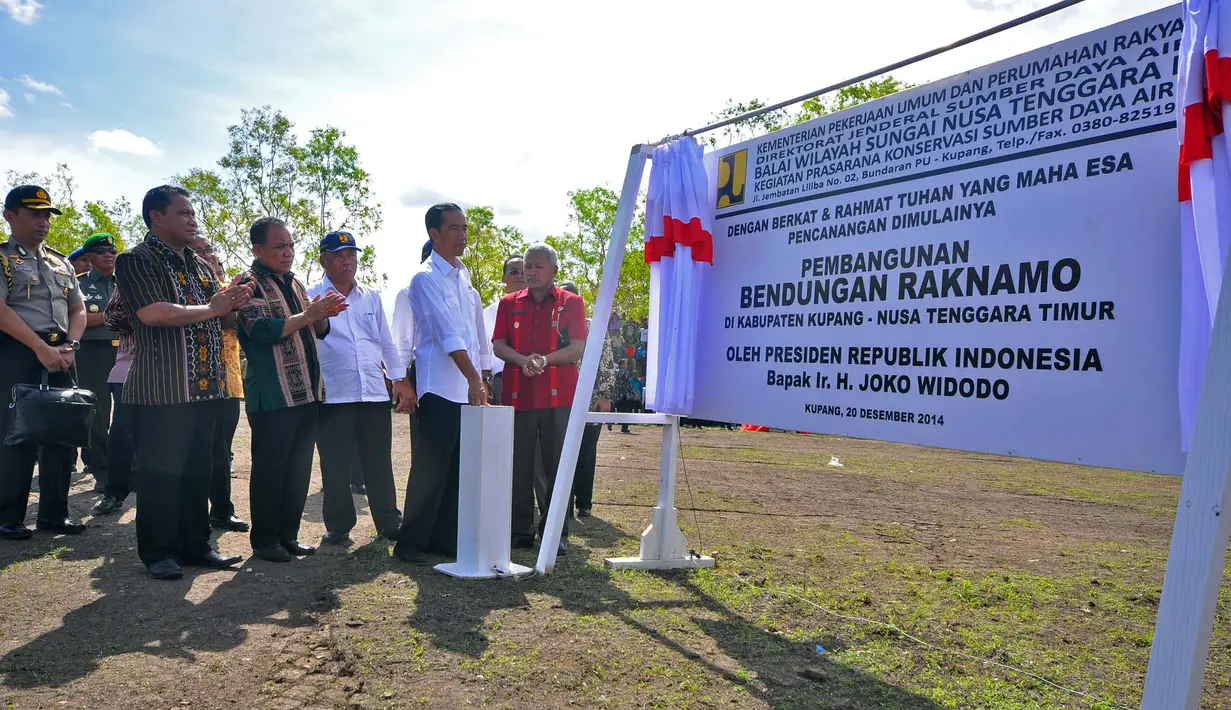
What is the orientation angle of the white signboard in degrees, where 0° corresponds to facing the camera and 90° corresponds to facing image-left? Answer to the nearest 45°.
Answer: approximately 45°

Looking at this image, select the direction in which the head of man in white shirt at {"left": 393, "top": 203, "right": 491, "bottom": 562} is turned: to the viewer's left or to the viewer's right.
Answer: to the viewer's right

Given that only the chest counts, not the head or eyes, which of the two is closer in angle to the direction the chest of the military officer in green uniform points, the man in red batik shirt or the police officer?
the man in red batik shirt

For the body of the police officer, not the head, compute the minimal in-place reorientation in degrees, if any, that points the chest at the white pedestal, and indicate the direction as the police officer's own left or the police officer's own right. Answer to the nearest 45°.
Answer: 0° — they already face it

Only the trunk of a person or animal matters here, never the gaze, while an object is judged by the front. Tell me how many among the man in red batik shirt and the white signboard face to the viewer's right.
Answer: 0

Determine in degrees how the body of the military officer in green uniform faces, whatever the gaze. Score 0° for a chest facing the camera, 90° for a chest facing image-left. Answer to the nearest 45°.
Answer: approximately 315°

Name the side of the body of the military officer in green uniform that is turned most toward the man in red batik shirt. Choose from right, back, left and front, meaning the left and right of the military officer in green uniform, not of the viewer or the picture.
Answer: front

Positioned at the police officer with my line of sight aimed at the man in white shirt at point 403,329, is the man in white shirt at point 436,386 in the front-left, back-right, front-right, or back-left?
front-right

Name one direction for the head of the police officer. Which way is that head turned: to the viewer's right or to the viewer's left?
to the viewer's right

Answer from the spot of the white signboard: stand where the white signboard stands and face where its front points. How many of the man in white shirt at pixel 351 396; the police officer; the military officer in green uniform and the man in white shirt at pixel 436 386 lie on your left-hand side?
0

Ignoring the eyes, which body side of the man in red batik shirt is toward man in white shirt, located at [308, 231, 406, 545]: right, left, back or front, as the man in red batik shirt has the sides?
right

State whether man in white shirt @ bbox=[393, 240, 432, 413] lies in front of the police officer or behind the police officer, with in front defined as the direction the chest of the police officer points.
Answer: in front

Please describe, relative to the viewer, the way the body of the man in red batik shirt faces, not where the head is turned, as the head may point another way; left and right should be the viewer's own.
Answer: facing the viewer

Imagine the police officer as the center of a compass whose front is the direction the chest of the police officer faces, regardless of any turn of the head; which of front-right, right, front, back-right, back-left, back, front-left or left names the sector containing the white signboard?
front

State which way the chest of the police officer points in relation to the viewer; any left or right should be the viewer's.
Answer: facing the viewer and to the right of the viewer

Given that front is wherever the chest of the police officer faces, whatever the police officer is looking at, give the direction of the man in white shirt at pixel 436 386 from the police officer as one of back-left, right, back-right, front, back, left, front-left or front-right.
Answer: front

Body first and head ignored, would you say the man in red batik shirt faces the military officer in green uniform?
no

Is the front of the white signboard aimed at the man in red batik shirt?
no
